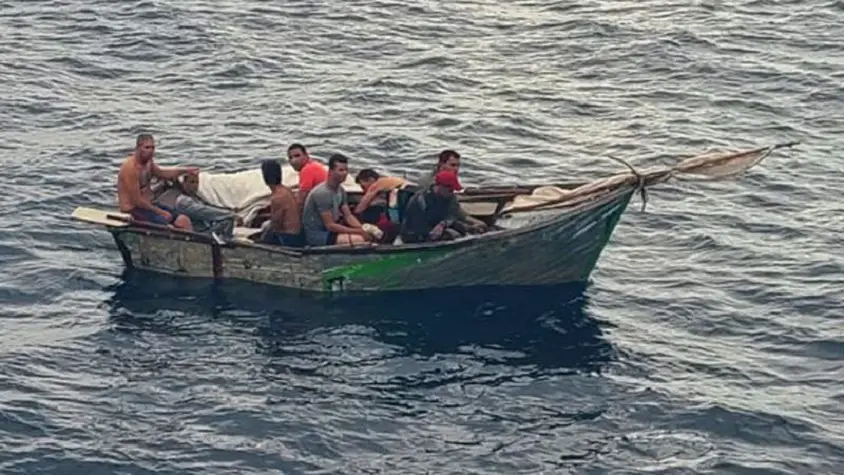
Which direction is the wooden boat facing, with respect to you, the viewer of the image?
facing to the right of the viewer
